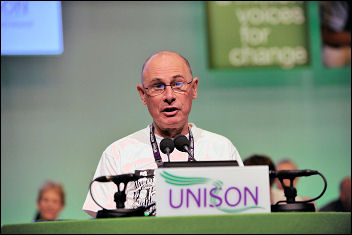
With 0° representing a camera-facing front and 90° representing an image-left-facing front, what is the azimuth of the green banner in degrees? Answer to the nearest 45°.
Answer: approximately 0°

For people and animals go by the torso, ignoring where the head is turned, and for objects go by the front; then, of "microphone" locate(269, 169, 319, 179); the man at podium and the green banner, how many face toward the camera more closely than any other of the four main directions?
2

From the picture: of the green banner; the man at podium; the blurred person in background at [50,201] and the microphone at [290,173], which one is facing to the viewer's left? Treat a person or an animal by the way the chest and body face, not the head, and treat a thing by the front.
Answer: the microphone

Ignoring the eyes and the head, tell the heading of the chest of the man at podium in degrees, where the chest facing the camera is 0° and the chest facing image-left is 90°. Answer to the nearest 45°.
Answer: approximately 0°

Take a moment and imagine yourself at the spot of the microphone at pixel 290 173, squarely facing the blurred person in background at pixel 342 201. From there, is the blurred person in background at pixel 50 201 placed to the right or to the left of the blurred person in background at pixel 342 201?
left

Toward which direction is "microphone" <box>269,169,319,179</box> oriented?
to the viewer's left

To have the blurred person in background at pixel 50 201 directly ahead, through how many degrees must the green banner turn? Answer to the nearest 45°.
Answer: approximately 90° to its right

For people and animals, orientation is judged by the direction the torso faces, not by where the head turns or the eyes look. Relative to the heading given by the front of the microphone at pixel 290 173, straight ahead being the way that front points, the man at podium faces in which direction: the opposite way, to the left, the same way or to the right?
to the left
